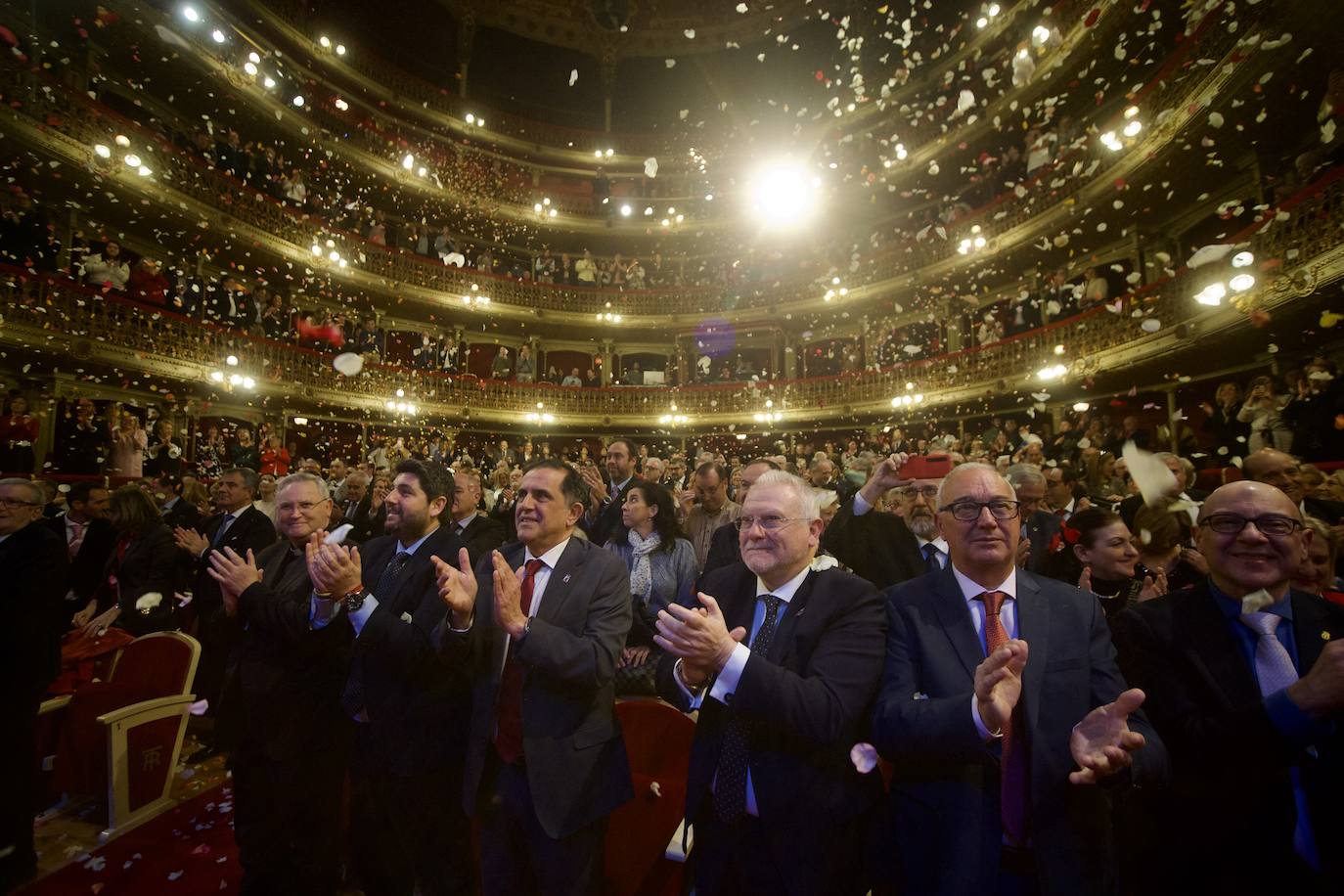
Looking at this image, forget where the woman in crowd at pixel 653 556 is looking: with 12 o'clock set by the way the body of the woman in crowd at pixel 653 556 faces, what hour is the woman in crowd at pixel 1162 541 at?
the woman in crowd at pixel 1162 541 is roughly at 8 o'clock from the woman in crowd at pixel 653 556.

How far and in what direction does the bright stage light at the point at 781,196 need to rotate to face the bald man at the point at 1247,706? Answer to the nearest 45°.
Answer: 0° — it already faces them

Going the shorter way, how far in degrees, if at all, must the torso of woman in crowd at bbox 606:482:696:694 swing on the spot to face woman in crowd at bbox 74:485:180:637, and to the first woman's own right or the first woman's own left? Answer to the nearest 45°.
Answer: approximately 45° to the first woman's own right

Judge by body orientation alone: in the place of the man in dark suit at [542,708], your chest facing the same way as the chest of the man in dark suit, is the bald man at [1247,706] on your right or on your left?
on your left

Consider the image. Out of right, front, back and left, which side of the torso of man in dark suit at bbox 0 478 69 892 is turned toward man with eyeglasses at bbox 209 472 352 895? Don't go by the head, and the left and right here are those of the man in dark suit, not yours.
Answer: left

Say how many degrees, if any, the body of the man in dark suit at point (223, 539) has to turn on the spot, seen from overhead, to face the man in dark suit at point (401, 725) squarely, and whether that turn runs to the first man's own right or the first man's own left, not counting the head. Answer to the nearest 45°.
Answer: approximately 45° to the first man's own left

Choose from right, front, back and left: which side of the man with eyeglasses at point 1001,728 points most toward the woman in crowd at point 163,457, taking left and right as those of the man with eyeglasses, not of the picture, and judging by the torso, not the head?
right

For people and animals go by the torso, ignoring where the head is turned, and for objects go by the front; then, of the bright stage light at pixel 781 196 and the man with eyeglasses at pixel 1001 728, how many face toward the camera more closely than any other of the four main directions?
2
